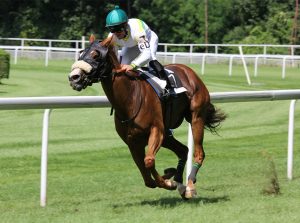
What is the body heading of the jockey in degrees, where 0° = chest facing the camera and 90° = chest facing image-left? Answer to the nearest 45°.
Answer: approximately 45°

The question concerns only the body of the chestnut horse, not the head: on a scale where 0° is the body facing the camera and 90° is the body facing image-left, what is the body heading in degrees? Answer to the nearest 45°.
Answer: approximately 45°

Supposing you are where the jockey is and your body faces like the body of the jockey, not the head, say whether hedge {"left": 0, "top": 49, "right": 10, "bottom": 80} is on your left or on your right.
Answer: on your right

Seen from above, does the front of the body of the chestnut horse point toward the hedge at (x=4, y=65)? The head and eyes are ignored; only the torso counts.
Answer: no
